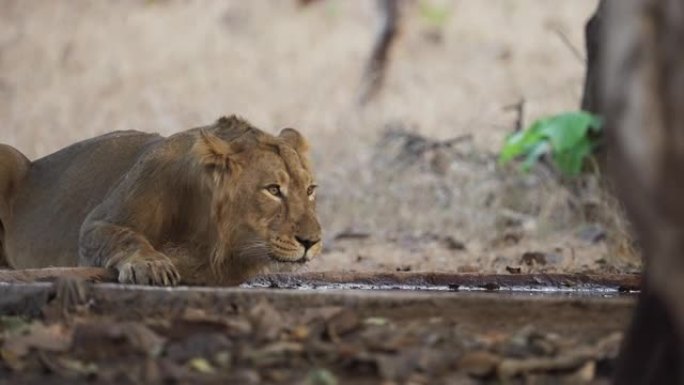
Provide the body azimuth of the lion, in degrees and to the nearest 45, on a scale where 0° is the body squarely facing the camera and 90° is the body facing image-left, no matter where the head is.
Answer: approximately 315°

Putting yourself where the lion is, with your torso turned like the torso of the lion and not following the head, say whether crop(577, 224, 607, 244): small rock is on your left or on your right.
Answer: on your left

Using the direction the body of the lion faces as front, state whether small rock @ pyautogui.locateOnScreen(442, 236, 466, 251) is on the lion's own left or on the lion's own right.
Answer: on the lion's own left

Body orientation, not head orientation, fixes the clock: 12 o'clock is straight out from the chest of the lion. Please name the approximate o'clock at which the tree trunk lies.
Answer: The tree trunk is roughly at 1 o'clock from the lion.
